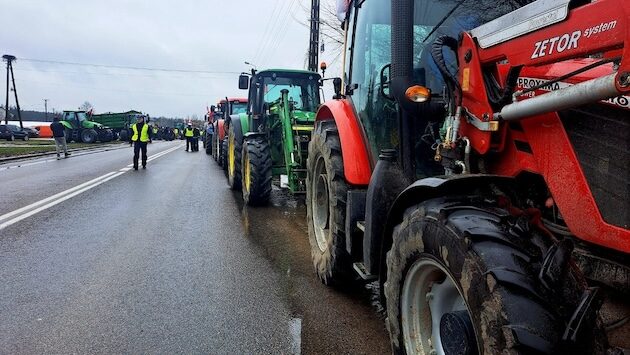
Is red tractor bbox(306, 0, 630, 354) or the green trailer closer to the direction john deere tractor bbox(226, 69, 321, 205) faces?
the red tractor

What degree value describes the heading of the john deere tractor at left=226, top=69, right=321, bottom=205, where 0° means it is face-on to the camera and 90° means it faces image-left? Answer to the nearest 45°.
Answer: approximately 315°

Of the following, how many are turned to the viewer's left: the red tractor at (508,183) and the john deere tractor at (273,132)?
0

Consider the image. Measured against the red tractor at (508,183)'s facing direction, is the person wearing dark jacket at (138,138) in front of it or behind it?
behind

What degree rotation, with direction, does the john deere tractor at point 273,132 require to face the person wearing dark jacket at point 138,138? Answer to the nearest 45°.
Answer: approximately 180°

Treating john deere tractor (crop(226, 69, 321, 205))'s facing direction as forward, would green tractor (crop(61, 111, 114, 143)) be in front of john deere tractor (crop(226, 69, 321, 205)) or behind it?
behind

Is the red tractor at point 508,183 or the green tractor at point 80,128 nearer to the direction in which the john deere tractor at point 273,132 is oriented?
the red tractor
